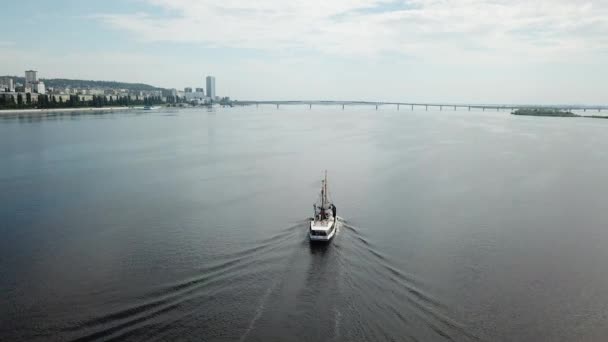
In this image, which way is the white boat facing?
away from the camera
